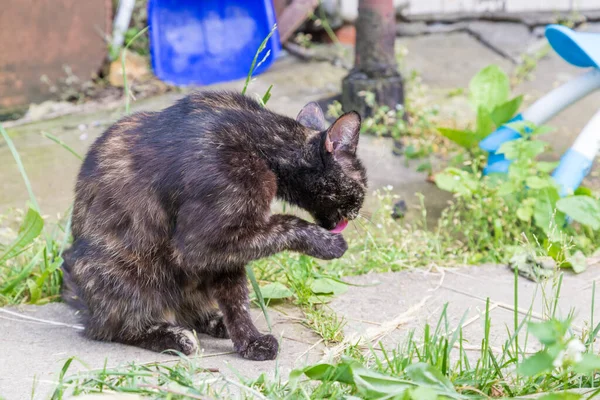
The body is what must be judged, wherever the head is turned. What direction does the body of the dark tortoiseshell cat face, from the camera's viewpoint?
to the viewer's right

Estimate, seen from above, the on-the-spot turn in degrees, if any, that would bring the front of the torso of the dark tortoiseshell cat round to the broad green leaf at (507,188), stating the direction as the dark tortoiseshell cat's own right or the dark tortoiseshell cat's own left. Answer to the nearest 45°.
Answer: approximately 45° to the dark tortoiseshell cat's own left

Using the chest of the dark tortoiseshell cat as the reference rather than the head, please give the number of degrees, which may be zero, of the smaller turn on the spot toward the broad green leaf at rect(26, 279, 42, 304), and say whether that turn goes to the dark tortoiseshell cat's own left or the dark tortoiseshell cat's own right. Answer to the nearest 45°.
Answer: approximately 135° to the dark tortoiseshell cat's own left

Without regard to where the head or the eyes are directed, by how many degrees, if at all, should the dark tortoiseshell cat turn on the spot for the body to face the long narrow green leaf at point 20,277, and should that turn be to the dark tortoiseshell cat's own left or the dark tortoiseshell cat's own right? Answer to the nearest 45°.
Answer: approximately 135° to the dark tortoiseshell cat's own left

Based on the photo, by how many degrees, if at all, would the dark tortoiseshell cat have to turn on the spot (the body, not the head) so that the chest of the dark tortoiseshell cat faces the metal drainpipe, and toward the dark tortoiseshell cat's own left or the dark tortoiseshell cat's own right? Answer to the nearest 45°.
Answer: approximately 45° to the dark tortoiseshell cat's own left

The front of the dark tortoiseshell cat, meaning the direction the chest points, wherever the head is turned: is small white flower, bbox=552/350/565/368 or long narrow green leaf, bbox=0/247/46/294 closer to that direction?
the small white flower

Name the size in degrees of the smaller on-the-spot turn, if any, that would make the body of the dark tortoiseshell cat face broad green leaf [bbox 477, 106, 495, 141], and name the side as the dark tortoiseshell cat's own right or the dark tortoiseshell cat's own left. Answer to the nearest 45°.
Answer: approximately 45° to the dark tortoiseshell cat's own left

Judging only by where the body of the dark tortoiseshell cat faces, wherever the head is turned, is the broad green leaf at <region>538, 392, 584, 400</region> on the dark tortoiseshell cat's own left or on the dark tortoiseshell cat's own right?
on the dark tortoiseshell cat's own right

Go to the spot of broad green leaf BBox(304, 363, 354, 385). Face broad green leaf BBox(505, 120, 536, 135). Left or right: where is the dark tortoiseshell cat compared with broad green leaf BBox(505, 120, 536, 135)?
left

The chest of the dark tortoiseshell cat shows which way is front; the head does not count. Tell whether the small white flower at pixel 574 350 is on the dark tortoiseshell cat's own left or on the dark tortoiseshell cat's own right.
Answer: on the dark tortoiseshell cat's own right

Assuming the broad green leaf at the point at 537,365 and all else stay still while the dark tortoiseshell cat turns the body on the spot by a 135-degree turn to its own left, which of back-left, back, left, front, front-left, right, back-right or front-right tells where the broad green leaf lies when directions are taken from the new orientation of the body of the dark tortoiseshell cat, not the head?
back

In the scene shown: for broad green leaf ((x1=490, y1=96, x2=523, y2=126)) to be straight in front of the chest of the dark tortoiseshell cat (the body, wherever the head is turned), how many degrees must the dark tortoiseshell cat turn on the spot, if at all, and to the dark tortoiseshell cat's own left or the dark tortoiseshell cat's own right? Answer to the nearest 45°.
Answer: approximately 45° to the dark tortoiseshell cat's own left

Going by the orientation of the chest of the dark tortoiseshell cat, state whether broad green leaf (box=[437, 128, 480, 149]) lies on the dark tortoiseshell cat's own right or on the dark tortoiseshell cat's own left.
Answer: on the dark tortoiseshell cat's own left
